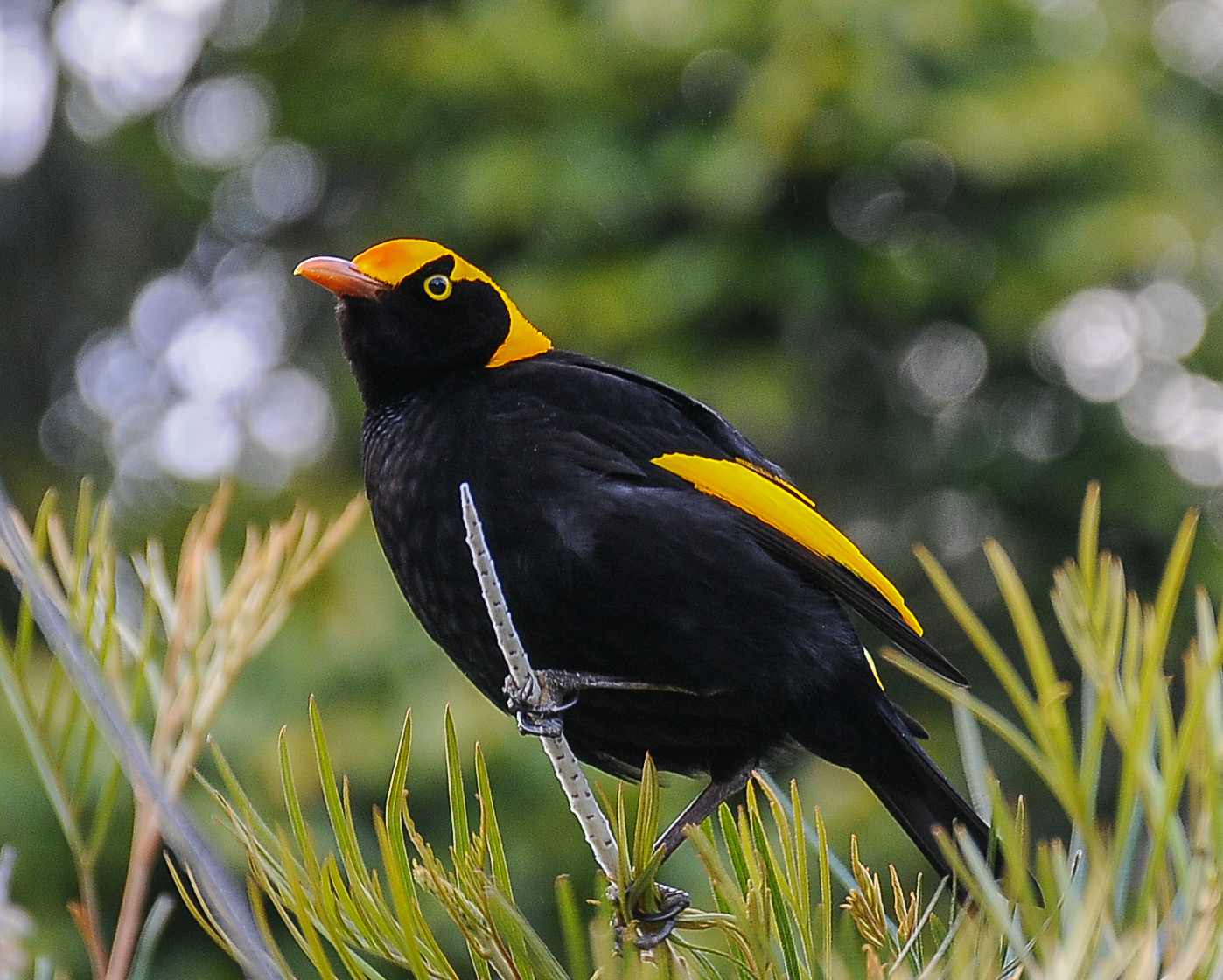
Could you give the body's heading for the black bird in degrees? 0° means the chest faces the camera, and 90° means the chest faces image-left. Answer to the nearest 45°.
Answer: approximately 90°
